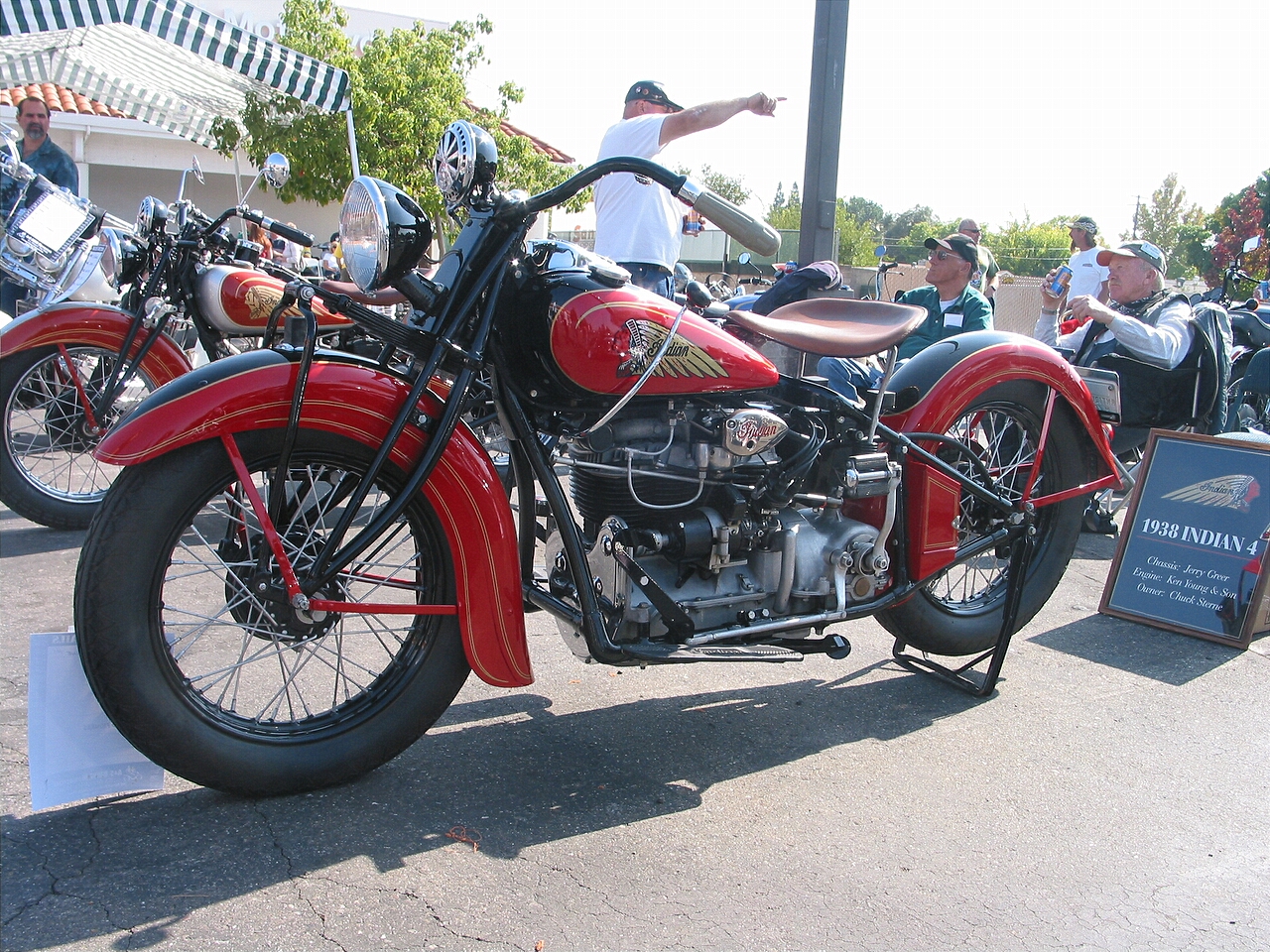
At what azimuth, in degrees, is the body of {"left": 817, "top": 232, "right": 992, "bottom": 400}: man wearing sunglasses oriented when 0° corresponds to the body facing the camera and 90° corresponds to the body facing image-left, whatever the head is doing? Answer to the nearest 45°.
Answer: approximately 45°

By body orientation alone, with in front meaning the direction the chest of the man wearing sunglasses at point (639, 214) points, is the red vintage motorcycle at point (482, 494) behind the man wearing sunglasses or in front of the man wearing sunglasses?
behind

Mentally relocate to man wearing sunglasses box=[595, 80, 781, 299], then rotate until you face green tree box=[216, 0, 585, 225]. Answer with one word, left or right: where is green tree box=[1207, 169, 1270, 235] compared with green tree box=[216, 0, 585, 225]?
right

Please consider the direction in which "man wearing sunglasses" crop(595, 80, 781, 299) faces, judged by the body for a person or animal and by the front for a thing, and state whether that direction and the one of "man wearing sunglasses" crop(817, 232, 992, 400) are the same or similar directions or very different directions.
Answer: very different directions

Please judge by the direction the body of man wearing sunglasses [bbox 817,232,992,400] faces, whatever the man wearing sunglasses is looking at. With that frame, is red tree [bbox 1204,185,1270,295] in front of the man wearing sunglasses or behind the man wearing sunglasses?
behind

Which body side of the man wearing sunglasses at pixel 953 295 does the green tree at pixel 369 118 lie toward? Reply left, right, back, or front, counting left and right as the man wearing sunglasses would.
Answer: right

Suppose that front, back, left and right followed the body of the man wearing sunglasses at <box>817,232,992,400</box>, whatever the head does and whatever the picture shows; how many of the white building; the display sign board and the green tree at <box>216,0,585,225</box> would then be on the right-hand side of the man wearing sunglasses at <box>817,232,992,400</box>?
2

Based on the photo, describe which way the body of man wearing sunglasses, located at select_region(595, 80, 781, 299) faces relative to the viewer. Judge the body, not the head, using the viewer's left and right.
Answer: facing away from the viewer and to the right of the viewer

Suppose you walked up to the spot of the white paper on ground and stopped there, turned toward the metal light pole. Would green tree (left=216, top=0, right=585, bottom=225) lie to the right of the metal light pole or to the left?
left
